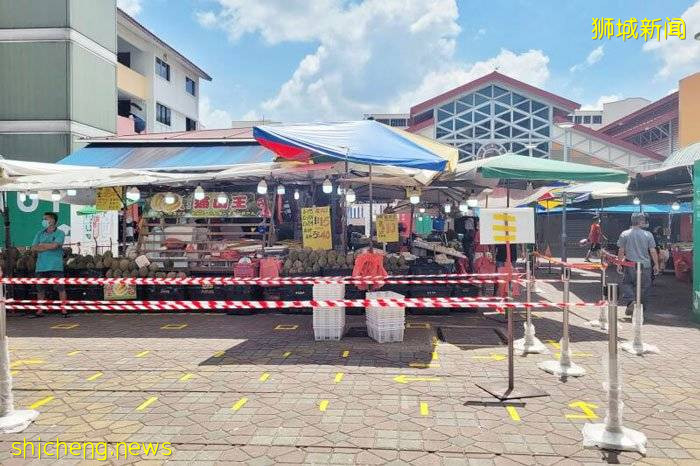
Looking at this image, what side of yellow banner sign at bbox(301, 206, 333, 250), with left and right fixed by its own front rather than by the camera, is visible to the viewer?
front

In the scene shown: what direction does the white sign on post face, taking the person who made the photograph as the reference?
facing the viewer

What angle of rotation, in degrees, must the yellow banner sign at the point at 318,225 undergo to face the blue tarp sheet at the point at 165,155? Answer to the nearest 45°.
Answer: approximately 135° to its right

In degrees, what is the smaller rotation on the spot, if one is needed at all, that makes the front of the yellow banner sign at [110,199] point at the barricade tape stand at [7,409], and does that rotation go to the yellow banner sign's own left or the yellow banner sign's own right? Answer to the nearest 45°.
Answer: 0° — it already faces it

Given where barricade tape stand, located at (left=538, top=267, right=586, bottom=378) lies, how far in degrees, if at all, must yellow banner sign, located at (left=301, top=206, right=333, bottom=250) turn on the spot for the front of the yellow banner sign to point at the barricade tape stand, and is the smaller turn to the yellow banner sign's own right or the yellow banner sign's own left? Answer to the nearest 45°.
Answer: approximately 45° to the yellow banner sign's own left

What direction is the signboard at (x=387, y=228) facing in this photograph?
toward the camera

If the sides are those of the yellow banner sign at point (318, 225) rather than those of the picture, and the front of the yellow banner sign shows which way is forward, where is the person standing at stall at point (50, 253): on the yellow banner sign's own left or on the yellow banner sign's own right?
on the yellow banner sign's own right

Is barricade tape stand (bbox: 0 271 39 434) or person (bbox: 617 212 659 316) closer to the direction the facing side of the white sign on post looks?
the barricade tape stand

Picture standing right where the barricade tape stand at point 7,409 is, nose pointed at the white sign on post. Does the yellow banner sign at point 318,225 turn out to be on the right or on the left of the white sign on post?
left

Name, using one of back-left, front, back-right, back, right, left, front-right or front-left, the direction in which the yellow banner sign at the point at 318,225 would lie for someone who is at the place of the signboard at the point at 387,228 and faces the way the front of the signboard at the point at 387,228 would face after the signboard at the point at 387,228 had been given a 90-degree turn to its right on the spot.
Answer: front
